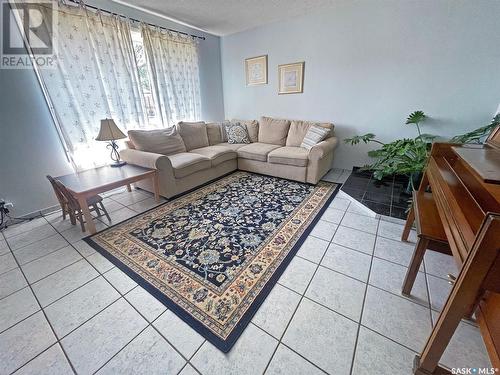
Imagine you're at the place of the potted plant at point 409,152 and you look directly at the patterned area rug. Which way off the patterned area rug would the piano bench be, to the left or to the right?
left

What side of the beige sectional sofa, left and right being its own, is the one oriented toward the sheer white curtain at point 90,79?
right

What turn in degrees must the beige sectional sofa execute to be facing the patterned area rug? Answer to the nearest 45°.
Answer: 0° — it already faces it

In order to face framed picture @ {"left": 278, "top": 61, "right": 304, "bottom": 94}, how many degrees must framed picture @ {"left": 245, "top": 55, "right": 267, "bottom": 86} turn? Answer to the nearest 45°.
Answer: approximately 90° to its left

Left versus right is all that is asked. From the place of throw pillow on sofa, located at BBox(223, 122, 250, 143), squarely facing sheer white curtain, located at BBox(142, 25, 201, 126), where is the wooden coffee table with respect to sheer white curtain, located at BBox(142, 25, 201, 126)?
left

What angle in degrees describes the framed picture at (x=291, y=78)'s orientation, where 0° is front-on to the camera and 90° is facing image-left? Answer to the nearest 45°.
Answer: approximately 45°

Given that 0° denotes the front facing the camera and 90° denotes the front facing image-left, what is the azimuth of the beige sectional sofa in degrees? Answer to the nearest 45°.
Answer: approximately 0°

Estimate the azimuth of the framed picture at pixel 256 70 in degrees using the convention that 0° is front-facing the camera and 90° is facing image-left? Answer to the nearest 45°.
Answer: approximately 45°

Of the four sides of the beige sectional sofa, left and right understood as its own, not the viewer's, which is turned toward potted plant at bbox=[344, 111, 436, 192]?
left

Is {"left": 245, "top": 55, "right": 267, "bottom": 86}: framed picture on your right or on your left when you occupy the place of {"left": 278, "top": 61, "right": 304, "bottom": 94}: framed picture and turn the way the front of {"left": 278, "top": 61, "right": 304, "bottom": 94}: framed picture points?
on your right
